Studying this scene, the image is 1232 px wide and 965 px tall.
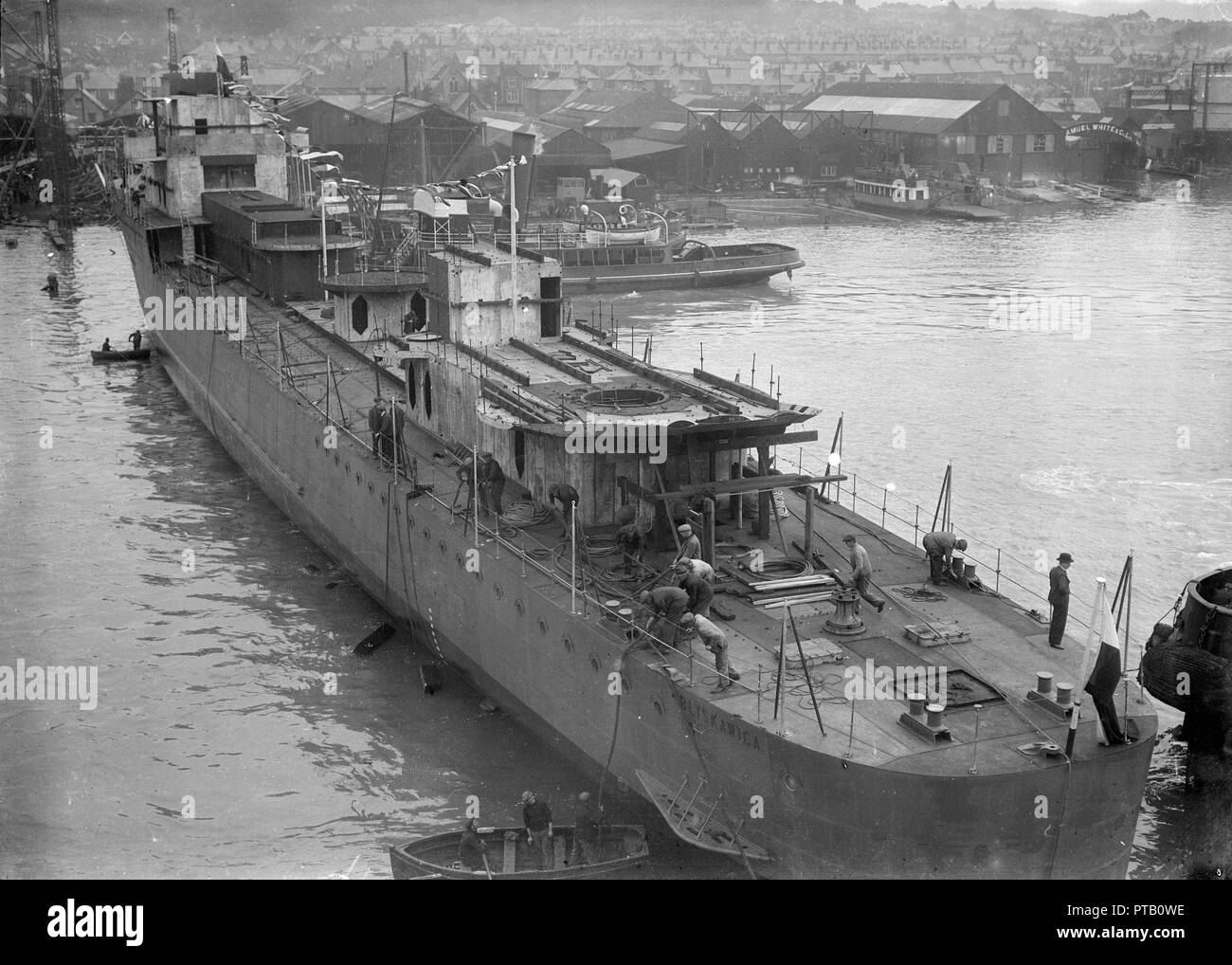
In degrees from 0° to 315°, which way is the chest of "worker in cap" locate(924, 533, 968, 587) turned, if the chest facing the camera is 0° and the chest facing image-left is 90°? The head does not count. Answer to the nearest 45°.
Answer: approximately 270°

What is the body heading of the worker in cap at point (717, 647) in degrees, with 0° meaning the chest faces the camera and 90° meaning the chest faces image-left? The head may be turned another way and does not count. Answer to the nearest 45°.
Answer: approximately 90°

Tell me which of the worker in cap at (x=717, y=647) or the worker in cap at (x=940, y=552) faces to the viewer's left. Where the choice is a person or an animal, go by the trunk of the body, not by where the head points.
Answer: the worker in cap at (x=717, y=647)

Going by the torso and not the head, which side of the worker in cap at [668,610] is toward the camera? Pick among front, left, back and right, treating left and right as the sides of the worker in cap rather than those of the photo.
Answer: left

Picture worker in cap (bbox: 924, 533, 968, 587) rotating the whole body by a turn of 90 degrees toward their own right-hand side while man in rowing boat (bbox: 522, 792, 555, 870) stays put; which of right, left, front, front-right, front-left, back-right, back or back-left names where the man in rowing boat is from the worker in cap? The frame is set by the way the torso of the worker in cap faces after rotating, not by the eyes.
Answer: front-right
